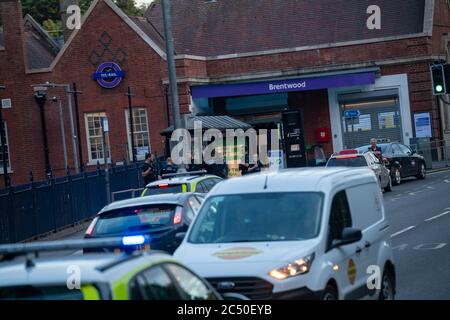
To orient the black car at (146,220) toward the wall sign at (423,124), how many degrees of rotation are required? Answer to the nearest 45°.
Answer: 0° — it already faces it
